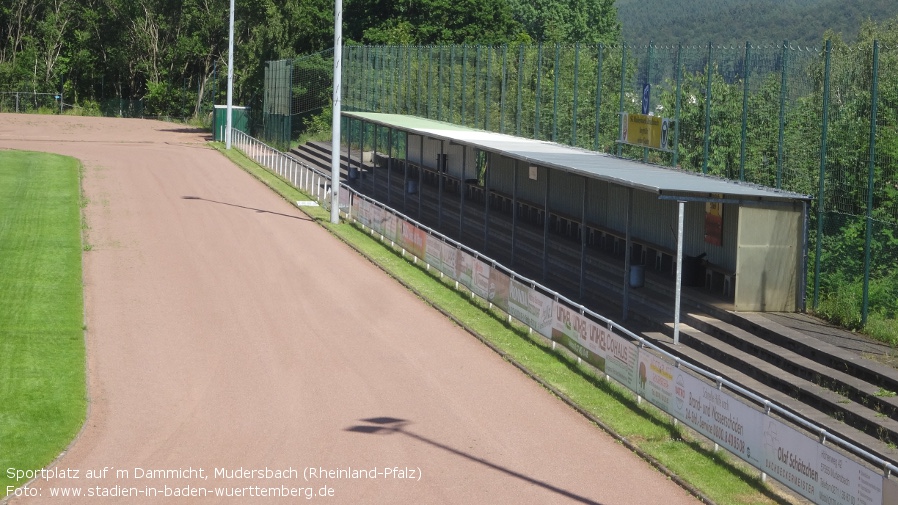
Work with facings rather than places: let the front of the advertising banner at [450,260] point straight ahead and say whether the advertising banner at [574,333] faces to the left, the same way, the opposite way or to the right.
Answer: the same way

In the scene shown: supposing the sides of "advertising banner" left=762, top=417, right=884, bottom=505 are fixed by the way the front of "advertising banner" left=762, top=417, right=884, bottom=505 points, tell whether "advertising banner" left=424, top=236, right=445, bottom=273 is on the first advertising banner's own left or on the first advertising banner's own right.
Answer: on the first advertising banner's own right

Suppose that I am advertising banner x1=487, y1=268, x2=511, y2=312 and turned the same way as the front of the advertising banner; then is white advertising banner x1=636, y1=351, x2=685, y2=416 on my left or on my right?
on my left

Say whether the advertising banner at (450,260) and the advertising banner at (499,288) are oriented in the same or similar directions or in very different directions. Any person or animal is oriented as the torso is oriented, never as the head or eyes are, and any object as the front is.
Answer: same or similar directions

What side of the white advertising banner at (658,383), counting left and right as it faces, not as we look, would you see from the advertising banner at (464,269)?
right

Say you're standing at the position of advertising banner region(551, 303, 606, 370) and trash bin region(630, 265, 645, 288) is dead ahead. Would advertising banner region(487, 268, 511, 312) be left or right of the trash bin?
left

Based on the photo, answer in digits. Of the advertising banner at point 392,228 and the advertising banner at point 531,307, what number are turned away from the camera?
0

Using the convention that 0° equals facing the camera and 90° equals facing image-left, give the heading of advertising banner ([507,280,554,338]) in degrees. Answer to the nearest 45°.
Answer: approximately 45°

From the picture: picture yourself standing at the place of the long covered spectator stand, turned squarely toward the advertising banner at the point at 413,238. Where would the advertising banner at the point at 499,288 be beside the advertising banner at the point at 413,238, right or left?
left

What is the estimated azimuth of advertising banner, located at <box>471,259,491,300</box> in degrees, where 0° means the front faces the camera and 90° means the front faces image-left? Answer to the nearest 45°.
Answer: approximately 45°

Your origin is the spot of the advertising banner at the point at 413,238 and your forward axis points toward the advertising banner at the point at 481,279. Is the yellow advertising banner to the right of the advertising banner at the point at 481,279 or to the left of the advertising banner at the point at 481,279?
left

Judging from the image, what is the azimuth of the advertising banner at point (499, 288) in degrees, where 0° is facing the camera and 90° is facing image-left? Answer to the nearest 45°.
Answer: approximately 45°

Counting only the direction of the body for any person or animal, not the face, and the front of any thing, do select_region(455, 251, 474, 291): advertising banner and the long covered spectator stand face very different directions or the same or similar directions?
same or similar directions

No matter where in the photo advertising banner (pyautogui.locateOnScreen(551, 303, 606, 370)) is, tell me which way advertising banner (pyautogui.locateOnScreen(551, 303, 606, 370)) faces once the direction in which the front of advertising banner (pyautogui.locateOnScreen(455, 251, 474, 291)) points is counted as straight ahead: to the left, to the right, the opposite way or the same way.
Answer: the same way

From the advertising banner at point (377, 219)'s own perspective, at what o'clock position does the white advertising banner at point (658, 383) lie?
The white advertising banner is roughly at 10 o'clock from the advertising banner.
